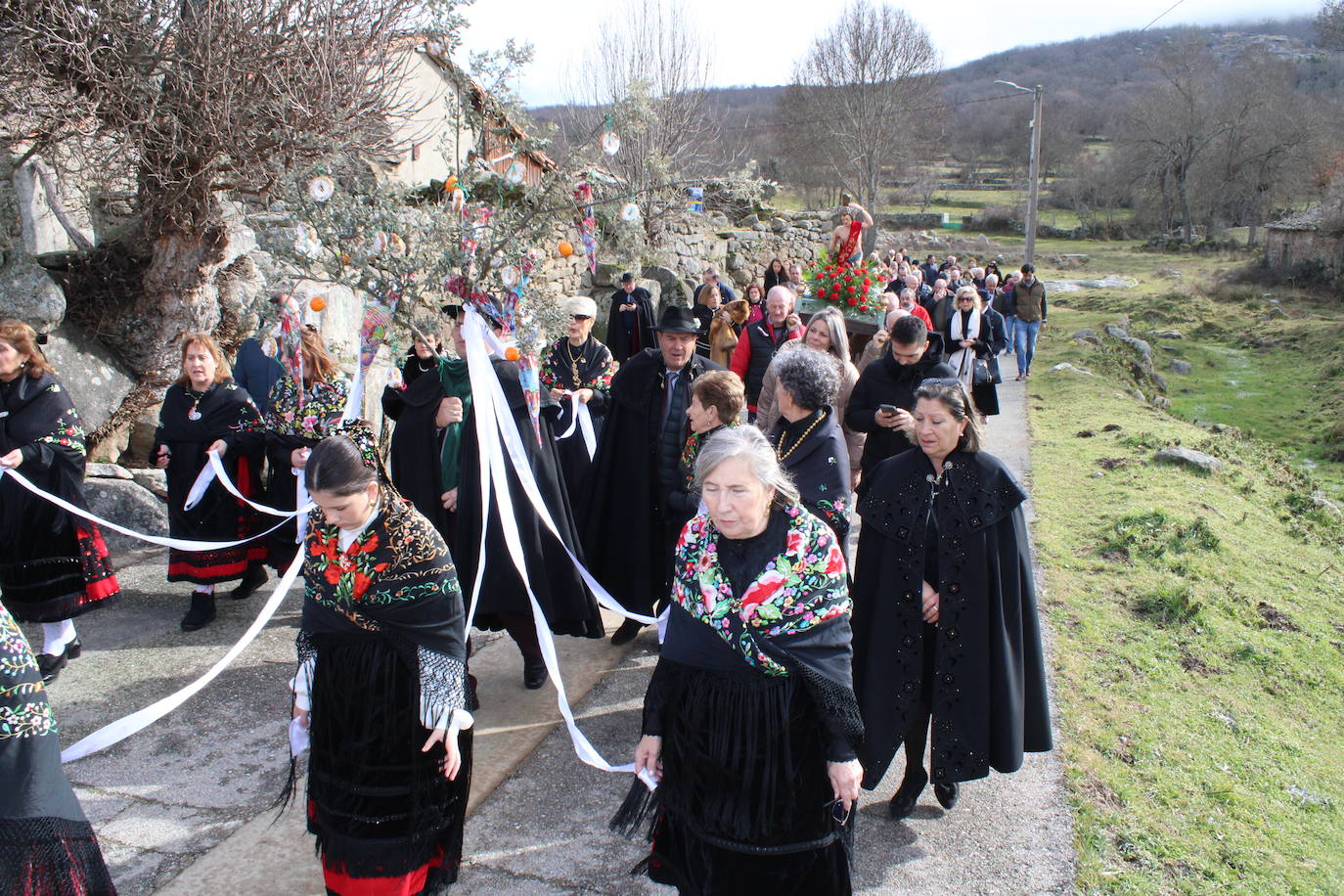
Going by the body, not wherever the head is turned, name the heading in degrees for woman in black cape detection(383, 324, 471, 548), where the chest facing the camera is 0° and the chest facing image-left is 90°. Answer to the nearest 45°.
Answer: approximately 0°

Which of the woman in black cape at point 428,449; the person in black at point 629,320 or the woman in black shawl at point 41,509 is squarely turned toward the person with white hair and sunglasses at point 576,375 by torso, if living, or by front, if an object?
the person in black at point 629,320

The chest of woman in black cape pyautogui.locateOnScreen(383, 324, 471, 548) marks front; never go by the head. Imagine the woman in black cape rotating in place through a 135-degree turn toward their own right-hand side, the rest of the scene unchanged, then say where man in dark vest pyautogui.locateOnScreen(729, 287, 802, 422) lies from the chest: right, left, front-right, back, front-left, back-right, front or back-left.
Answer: right

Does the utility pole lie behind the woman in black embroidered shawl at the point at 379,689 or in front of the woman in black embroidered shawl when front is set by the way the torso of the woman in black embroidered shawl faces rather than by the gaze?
behind

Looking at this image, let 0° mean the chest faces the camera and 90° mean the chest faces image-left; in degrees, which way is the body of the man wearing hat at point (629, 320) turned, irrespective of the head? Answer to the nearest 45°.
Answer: approximately 0°

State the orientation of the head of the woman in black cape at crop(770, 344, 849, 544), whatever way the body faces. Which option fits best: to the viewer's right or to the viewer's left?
to the viewer's left
